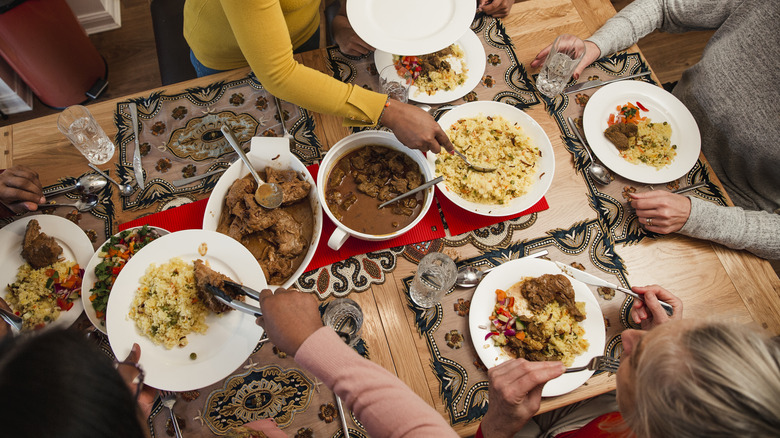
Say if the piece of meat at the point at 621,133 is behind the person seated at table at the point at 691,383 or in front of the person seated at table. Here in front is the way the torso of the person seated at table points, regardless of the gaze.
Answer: in front

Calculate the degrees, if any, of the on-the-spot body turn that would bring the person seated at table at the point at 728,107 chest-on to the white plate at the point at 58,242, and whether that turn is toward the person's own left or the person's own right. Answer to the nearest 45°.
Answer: approximately 45° to the person's own left

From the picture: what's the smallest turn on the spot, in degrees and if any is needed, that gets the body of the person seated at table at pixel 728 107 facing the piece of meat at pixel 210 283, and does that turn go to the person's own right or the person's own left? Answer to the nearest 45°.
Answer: approximately 45° to the person's own left

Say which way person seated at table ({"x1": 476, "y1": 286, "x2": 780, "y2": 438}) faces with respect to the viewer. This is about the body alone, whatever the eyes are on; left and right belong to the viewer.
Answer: facing away from the viewer and to the left of the viewer

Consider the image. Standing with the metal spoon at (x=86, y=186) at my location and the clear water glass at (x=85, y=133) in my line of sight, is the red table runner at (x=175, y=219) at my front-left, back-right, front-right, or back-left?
back-right

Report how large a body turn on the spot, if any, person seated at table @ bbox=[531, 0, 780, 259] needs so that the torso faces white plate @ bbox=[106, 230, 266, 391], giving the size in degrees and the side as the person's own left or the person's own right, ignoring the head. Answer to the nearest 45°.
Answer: approximately 45° to the person's own left

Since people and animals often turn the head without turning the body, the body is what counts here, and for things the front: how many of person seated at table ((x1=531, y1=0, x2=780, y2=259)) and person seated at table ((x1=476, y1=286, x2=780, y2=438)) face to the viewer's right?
0

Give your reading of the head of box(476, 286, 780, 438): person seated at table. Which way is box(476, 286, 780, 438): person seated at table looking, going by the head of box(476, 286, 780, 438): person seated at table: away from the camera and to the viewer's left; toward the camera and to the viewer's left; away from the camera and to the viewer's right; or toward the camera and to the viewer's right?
away from the camera and to the viewer's left

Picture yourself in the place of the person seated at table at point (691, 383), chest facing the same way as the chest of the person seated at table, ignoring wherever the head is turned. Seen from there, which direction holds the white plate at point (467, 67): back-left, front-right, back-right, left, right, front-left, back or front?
front

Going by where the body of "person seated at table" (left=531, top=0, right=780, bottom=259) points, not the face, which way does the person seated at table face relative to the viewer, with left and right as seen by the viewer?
facing to the left of the viewer
